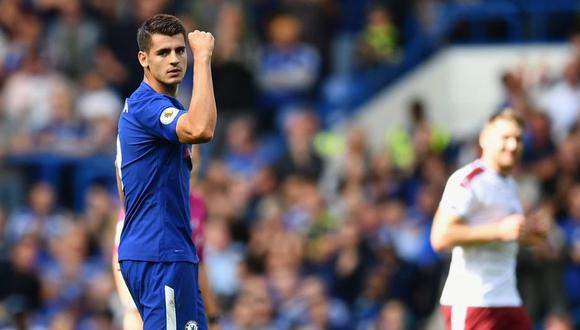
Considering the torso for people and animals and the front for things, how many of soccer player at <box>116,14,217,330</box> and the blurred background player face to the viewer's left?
0

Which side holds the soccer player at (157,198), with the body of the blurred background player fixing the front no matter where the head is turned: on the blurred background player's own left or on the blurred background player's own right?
on the blurred background player's own right
